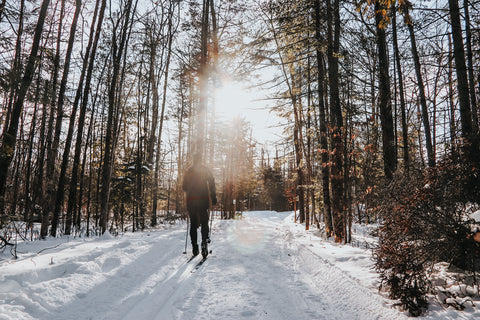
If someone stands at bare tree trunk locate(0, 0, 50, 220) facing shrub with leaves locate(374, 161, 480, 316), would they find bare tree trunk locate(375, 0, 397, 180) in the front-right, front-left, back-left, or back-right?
front-left

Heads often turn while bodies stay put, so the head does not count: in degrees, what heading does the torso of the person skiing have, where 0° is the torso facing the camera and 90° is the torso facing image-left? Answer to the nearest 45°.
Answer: approximately 180°

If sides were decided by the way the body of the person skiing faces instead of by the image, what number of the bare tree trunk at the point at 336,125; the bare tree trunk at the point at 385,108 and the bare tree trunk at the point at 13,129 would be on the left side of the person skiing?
1

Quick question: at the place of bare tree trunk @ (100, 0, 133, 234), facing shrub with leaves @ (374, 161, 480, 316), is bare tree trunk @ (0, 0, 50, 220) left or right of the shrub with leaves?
right

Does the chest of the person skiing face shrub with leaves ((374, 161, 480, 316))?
no

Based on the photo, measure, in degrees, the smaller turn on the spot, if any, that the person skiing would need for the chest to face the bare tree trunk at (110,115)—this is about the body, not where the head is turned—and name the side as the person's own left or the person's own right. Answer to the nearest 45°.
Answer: approximately 45° to the person's own left

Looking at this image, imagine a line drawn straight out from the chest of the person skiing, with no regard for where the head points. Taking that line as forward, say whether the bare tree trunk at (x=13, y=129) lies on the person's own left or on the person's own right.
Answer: on the person's own left

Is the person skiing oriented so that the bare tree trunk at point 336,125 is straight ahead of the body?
no

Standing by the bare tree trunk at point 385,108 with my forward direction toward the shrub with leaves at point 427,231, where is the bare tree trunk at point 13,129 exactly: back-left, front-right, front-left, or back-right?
front-right

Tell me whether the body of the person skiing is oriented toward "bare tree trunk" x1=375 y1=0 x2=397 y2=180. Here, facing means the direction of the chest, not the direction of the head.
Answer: no
